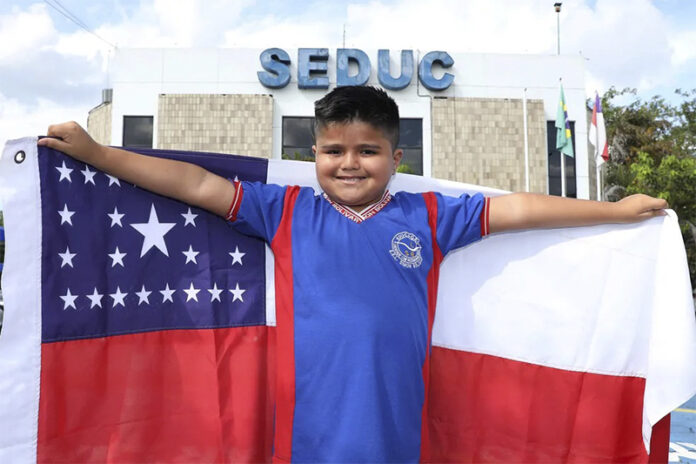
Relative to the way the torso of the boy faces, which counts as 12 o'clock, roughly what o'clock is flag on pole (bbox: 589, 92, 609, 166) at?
The flag on pole is roughly at 7 o'clock from the boy.

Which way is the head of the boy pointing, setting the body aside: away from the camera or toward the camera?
toward the camera

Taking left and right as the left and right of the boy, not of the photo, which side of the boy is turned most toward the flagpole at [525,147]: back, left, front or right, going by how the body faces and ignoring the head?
back

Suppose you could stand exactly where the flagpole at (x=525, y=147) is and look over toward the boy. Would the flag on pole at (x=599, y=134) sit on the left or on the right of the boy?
left

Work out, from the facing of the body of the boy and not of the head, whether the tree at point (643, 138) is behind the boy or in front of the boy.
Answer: behind

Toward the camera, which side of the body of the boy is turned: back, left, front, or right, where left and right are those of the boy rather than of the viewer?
front
